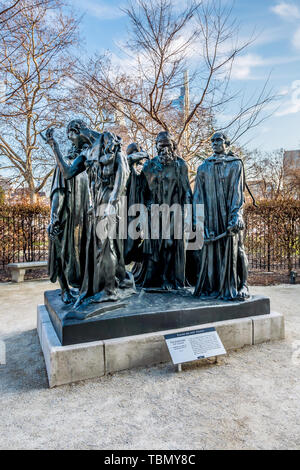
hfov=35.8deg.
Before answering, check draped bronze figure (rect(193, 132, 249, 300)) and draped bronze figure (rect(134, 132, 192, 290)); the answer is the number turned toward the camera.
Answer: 2

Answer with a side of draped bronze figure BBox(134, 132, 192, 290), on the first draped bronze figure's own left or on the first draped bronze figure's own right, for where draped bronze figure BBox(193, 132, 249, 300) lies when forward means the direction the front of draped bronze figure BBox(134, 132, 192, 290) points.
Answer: on the first draped bronze figure's own left

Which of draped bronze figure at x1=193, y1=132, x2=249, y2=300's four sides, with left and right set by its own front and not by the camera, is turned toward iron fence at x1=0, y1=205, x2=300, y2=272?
back

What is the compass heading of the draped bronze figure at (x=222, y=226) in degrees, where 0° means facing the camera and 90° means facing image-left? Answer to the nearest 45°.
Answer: approximately 0°

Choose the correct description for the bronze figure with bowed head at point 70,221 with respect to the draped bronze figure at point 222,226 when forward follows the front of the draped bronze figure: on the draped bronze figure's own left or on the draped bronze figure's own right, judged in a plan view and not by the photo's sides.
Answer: on the draped bronze figure's own right

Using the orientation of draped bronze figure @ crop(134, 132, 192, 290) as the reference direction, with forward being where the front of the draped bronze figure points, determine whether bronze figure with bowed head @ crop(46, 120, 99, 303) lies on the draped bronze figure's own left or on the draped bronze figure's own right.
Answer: on the draped bronze figure's own right

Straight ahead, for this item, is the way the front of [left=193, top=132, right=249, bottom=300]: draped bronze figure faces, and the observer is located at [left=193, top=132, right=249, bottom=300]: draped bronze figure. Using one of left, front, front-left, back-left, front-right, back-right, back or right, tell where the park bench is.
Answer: back-right

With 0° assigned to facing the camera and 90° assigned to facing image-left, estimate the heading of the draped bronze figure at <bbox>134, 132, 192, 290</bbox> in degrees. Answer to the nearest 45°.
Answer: approximately 0°
